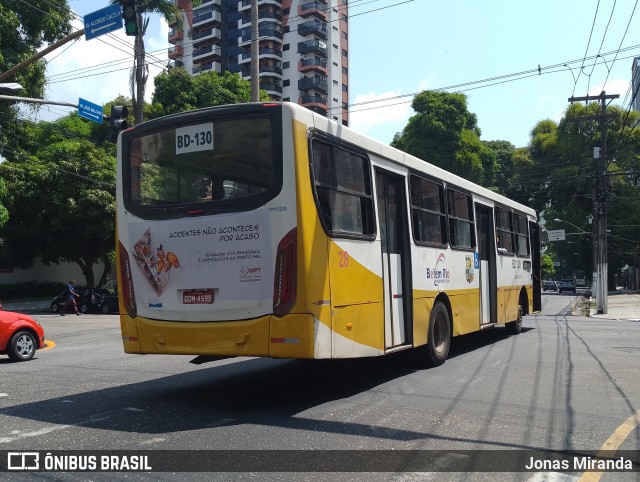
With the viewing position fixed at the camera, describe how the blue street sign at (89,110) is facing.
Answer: facing the viewer and to the right of the viewer

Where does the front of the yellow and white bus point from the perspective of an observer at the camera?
facing away from the viewer and to the right of the viewer

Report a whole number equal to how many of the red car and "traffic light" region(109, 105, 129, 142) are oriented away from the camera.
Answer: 0

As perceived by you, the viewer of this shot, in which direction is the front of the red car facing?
facing to the right of the viewer

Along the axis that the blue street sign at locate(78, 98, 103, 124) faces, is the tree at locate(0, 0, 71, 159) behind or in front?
behind

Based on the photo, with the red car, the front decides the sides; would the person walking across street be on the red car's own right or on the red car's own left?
on the red car's own left

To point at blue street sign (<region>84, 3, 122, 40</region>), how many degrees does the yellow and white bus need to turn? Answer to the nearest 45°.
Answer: approximately 90° to its left

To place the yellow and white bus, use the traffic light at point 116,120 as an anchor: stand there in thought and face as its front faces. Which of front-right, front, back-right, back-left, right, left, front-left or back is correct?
front-right

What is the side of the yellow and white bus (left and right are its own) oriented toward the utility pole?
front

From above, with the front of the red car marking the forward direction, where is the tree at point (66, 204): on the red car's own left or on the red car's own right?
on the red car's own left

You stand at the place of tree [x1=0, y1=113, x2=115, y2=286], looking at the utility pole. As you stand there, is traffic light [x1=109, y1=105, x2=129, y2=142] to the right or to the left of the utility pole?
right
